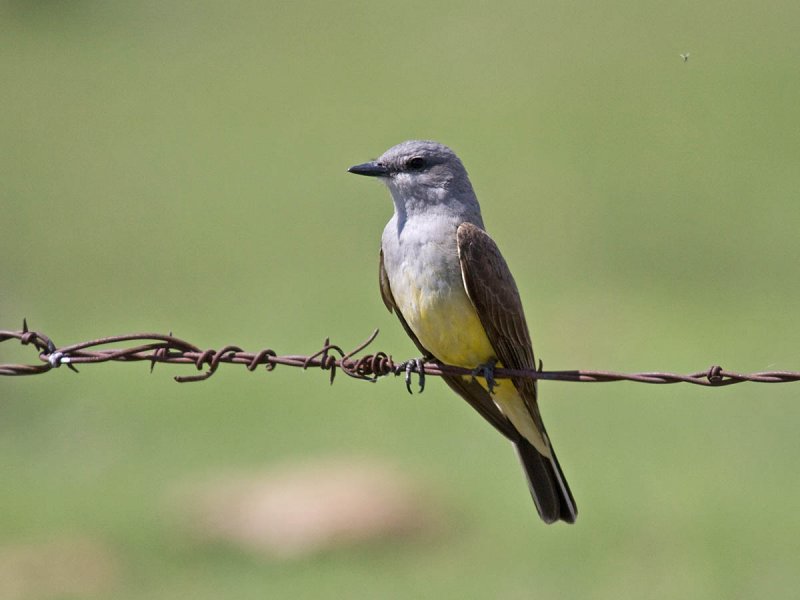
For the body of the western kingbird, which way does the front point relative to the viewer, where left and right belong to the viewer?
facing the viewer and to the left of the viewer
